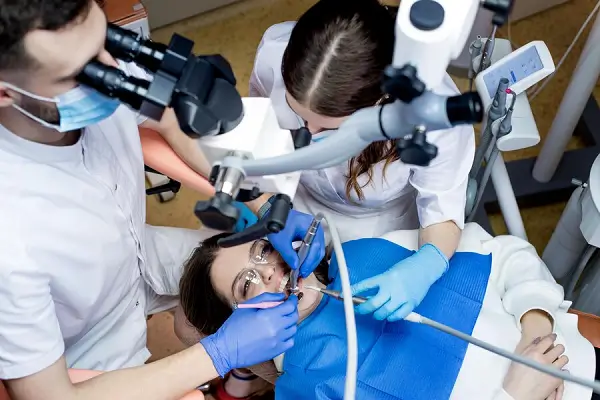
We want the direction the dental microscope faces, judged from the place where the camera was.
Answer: facing to the left of the viewer
